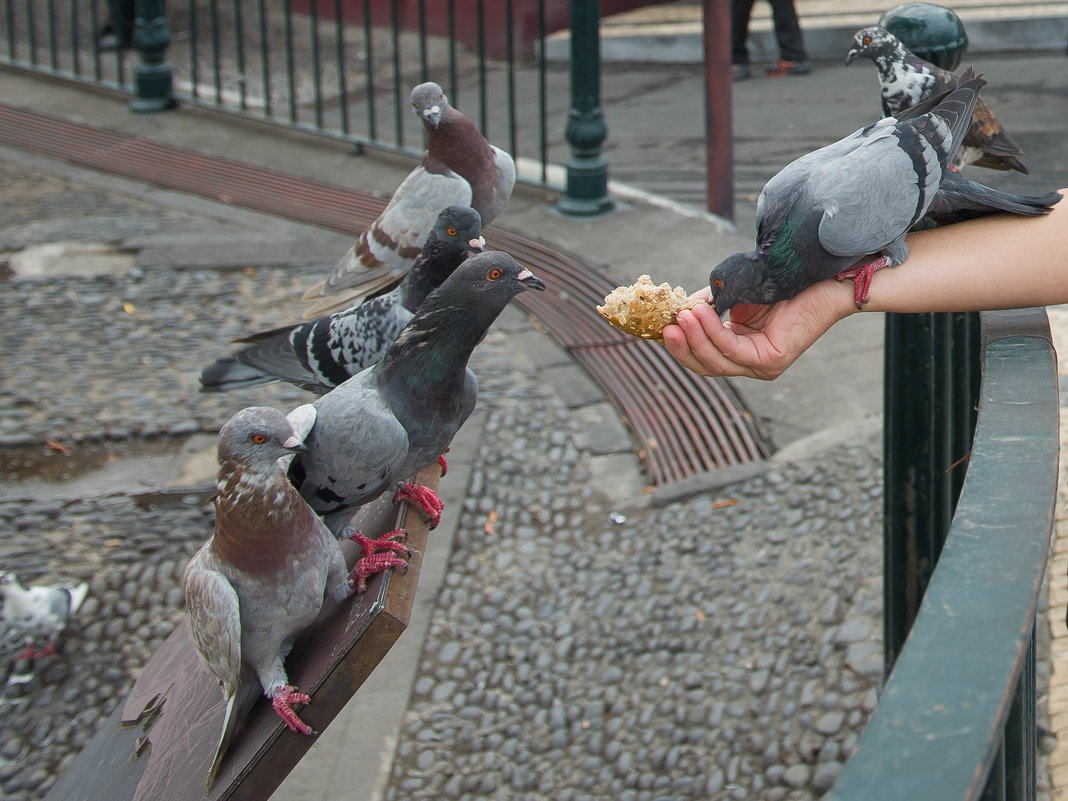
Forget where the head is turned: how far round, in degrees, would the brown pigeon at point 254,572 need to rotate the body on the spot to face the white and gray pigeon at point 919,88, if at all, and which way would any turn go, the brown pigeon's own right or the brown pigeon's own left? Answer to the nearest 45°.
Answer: approximately 90° to the brown pigeon's own left

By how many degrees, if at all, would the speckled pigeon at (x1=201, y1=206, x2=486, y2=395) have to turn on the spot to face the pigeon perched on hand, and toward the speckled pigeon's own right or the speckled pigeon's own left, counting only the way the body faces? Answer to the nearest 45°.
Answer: approximately 45° to the speckled pigeon's own right

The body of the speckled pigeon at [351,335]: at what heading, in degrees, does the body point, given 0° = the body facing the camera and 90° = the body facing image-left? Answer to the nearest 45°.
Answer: approximately 270°

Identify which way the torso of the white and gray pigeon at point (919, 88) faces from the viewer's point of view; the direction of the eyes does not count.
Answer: to the viewer's left

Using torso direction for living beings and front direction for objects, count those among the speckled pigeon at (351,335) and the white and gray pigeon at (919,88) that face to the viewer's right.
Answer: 1

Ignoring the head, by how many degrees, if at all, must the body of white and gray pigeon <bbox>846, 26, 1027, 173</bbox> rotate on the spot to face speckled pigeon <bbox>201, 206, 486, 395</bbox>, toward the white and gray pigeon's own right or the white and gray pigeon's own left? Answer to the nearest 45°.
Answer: approximately 45° to the white and gray pigeon's own left

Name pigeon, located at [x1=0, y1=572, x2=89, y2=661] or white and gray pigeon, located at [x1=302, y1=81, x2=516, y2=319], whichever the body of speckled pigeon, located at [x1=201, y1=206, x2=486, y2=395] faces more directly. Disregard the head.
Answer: the white and gray pigeon

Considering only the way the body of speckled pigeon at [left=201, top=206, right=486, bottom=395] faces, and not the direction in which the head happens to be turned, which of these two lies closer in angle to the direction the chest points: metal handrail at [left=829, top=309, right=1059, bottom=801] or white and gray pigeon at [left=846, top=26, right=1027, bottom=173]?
the white and gray pigeon
